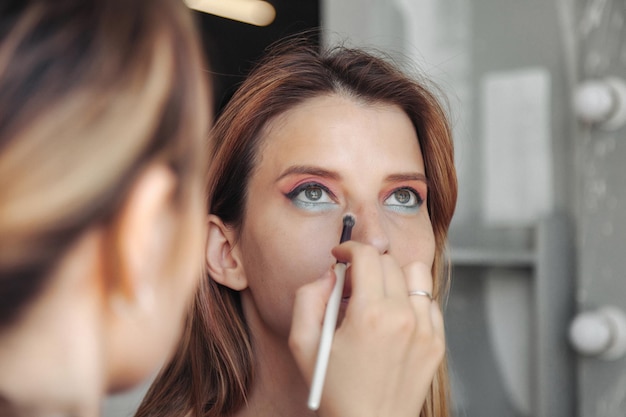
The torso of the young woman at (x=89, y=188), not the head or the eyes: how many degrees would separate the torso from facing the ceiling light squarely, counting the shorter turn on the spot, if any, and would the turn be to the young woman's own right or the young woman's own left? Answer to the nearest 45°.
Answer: approximately 45° to the young woman's own left

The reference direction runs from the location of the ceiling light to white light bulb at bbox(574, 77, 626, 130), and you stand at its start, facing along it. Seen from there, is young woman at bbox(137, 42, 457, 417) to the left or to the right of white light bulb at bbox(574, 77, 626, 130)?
right

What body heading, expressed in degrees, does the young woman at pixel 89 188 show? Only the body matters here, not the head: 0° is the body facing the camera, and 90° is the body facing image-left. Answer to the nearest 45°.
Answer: approximately 225°

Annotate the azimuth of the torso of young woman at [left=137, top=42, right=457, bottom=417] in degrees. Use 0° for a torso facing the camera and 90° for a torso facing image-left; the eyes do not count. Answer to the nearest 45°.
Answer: approximately 315°

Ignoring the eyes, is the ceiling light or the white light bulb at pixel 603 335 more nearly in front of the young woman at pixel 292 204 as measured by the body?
the white light bulb

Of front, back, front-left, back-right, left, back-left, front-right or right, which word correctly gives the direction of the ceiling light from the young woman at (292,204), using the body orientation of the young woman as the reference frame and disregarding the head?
back-left

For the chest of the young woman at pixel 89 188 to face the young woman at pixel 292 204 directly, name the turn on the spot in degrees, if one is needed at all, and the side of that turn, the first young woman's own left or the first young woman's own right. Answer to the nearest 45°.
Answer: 0° — they already face them
